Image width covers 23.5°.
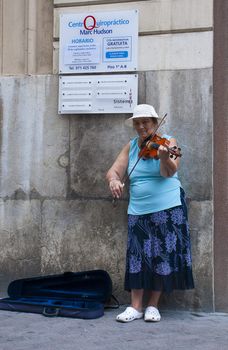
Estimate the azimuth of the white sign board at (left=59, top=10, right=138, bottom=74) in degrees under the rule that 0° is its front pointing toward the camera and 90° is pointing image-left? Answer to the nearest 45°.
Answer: approximately 0°

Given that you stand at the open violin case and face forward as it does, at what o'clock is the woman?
The woman is roughly at 10 o'clock from the open violin case.

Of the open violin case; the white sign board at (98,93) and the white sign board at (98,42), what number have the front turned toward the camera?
3

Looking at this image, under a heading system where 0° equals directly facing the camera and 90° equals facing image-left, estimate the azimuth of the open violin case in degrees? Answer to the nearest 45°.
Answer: approximately 0°

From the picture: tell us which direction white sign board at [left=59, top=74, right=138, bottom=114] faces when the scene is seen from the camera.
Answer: facing the viewer
